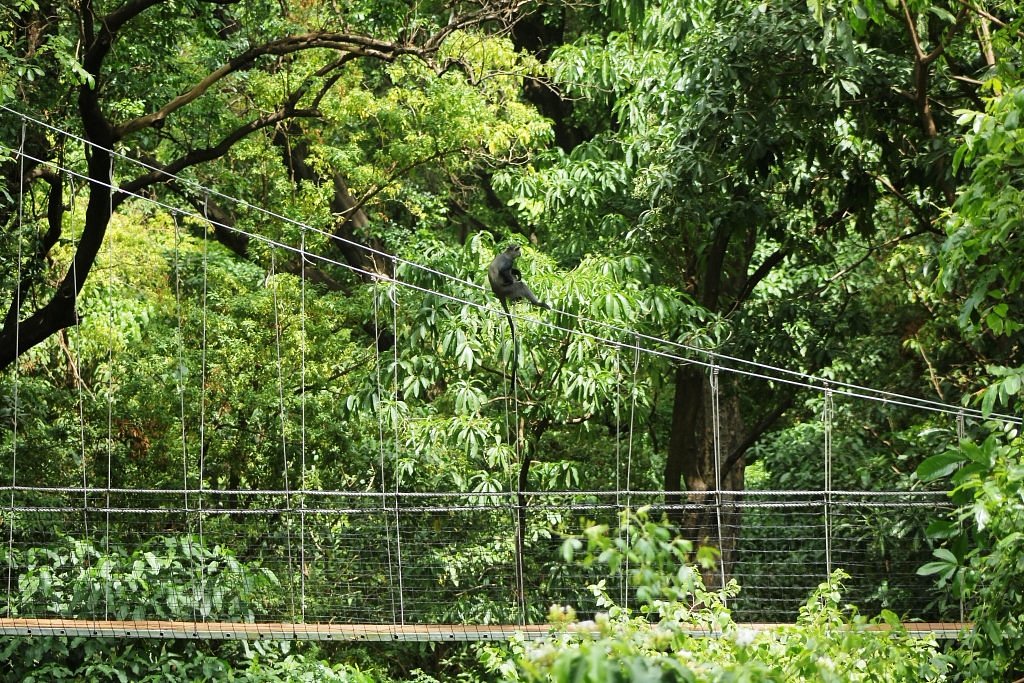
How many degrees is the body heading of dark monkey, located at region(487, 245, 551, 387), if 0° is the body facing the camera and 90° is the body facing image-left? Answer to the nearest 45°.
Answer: approximately 270°

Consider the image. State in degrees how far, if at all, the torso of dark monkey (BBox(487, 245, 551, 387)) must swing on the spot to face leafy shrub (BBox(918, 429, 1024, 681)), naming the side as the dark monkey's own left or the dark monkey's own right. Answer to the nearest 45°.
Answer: approximately 45° to the dark monkey's own right

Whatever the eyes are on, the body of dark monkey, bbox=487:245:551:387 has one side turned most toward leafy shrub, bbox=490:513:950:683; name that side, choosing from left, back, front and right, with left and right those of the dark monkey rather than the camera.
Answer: right
